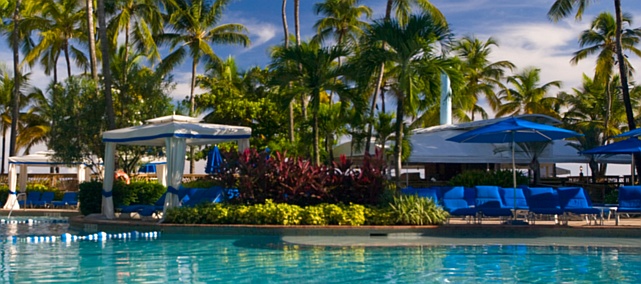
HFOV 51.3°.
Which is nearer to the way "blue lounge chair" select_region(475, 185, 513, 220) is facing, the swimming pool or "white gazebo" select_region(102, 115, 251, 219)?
the swimming pool

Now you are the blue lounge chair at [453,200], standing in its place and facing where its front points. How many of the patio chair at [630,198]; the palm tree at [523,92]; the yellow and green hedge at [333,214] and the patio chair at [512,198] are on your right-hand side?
1

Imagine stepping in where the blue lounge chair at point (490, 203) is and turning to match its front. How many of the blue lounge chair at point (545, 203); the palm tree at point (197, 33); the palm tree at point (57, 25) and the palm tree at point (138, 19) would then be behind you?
3

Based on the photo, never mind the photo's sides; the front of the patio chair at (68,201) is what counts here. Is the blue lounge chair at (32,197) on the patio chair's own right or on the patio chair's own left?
on the patio chair's own right

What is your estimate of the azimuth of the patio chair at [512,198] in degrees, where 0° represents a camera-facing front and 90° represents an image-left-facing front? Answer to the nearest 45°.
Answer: approximately 315°

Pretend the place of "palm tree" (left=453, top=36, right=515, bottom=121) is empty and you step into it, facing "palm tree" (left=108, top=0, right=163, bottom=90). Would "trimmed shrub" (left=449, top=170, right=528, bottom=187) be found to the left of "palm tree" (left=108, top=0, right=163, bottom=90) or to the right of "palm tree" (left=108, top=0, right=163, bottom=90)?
left

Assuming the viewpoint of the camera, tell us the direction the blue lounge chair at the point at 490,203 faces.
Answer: facing the viewer and to the right of the viewer

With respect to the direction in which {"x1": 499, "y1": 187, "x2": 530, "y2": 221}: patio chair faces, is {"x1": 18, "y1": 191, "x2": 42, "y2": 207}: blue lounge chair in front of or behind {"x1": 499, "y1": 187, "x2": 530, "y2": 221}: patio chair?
behind

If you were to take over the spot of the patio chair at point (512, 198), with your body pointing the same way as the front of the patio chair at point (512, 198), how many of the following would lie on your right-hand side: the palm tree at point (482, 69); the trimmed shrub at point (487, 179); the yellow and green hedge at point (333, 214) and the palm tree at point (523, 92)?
1

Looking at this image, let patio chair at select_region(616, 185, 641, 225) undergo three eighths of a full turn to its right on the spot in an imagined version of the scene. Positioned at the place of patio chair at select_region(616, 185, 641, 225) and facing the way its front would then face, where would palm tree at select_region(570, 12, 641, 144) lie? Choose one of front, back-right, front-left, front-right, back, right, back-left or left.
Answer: front-right

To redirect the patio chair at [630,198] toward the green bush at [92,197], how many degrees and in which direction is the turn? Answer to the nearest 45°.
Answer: approximately 90° to its right
